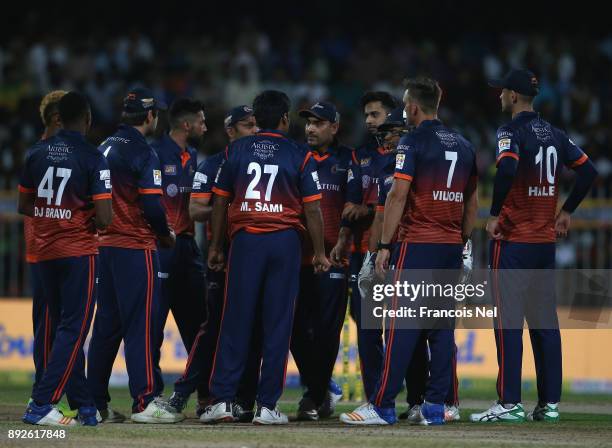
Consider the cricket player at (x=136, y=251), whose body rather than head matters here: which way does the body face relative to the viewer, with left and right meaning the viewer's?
facing away from the viewer and to the right of the viewer

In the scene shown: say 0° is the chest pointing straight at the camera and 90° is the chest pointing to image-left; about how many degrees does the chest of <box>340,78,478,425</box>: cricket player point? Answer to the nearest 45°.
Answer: approximately 135°

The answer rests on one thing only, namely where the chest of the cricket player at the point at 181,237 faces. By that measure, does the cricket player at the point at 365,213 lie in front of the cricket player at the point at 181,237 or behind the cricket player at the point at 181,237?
in front

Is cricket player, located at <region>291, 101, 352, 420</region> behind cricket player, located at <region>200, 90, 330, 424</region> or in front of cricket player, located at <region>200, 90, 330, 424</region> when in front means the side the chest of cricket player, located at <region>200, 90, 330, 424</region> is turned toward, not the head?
in front

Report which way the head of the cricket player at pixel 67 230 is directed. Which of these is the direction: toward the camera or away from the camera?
away from the camera

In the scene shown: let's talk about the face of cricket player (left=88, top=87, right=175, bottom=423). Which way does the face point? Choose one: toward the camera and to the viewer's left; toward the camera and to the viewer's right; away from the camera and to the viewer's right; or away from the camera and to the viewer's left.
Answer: away from the camera and to the viewer's right

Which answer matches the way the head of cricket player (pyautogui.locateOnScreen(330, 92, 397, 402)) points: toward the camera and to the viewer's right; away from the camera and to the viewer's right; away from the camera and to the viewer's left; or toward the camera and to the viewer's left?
toward the camera and to the viewer's left

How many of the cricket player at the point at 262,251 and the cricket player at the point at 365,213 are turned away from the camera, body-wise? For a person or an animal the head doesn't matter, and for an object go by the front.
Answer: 1

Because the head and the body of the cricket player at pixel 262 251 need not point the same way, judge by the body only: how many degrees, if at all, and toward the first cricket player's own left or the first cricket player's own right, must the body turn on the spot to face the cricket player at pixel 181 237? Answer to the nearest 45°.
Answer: approximately 45° to the first cricket player's own left

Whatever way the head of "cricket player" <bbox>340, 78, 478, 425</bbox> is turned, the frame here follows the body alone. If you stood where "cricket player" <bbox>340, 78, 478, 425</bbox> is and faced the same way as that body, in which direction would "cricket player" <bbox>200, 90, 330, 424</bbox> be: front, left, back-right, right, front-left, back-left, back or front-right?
front-left

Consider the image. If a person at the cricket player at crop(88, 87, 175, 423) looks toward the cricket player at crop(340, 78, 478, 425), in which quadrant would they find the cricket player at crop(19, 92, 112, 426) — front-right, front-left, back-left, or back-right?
back-right
